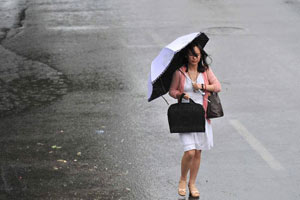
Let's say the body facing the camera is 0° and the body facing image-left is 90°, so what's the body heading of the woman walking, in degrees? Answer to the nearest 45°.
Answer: approximately 0°
